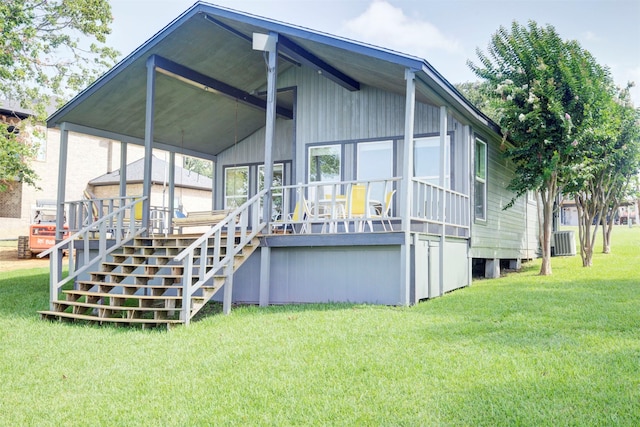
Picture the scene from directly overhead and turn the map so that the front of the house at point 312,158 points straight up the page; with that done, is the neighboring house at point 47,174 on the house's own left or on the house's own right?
on the house's own right

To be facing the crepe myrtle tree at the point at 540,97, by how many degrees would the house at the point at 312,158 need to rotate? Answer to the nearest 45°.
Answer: approximately 135° to its left

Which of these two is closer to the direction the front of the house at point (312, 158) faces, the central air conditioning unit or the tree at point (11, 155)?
the tree

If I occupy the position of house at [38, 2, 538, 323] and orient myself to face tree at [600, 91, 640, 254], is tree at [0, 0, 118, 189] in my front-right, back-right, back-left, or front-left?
back-left

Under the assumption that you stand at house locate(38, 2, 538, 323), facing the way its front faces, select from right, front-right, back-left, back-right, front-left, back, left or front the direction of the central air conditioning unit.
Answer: back

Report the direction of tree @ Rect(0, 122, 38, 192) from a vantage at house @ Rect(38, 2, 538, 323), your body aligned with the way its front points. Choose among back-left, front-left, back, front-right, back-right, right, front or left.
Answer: right

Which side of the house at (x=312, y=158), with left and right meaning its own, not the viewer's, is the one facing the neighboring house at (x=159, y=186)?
right

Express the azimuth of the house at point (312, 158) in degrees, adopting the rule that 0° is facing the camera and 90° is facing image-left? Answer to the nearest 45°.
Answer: approximately 45°

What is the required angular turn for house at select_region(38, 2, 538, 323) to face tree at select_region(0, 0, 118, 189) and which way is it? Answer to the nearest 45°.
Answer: approximately 90° to its right
